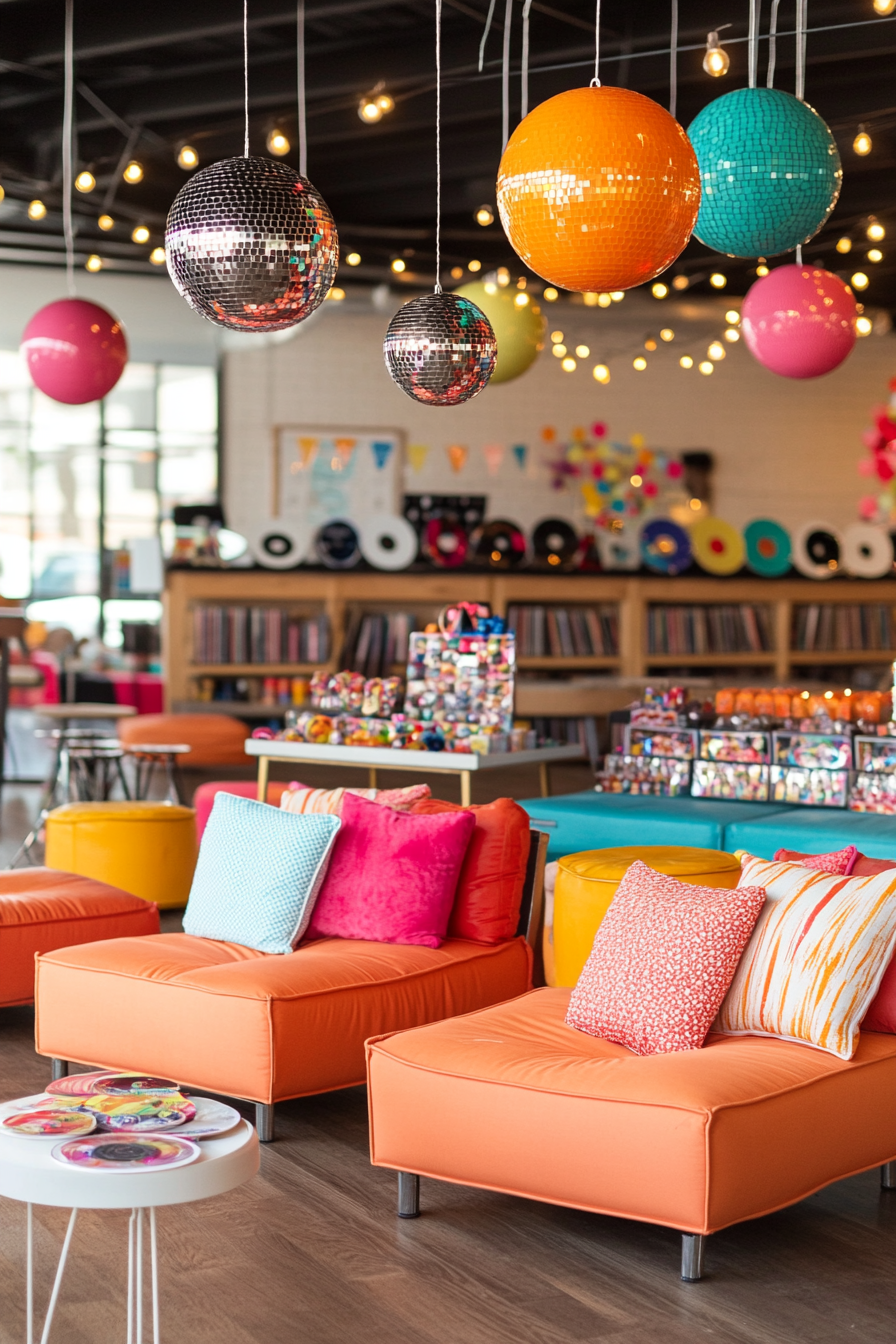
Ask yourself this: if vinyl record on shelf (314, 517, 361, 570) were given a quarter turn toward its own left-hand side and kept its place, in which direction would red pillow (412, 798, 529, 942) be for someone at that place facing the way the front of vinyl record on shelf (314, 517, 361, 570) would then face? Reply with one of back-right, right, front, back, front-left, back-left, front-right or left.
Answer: right

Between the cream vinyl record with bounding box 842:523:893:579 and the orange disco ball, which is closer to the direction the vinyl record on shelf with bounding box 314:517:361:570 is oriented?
the orange disco ball

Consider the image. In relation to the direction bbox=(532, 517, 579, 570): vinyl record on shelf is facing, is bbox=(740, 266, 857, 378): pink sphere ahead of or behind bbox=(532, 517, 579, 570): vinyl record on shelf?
ahead

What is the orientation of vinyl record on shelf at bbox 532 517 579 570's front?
toward the camera

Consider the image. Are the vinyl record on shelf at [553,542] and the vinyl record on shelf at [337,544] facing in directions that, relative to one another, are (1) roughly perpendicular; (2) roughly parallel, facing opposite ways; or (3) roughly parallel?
roughly parallel

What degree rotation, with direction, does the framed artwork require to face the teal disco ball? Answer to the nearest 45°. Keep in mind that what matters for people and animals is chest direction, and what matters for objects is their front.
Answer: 0° — it already faces it

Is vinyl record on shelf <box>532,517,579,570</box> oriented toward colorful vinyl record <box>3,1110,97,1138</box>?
yes

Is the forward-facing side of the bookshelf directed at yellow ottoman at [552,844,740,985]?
yes

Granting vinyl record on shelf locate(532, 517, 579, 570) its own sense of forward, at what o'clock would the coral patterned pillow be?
The coral patterned pillow is roughly at 12 o'clock from the vinyl record on shelf.

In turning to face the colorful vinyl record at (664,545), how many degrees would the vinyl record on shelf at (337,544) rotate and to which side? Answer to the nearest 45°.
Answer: approximately 90° to its left

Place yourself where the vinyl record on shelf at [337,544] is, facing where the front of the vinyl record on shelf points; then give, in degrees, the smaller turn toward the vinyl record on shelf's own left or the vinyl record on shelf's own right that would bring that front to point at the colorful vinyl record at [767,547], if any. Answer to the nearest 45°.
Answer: approximately 90° to the vinyl record on shelf's own left

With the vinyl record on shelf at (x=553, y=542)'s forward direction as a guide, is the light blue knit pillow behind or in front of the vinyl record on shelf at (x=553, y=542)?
in front

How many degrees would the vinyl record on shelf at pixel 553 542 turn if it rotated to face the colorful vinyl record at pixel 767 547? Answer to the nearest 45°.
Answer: approximately 90° to its left

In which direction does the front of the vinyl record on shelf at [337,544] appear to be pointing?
toward the camera

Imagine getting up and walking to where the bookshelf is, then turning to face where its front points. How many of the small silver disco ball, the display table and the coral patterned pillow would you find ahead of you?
3

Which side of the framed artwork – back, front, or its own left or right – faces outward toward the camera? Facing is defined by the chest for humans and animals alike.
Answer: front

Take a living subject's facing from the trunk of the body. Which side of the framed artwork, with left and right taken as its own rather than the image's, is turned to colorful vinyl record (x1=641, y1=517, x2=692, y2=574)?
left
